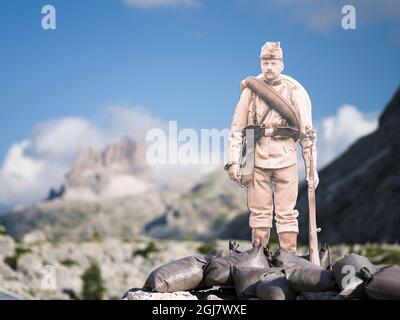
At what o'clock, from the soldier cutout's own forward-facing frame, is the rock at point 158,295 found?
The rock is roughly at 1 o'clock from the soldier cutout.

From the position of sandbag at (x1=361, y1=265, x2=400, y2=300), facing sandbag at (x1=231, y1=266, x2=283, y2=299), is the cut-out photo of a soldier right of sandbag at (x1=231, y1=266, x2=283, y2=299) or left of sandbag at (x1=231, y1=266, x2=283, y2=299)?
right

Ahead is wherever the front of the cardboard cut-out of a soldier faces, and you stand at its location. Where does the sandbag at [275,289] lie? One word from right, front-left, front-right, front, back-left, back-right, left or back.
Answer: front

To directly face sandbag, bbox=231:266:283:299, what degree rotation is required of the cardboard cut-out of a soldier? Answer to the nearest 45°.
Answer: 0° — it already faces it

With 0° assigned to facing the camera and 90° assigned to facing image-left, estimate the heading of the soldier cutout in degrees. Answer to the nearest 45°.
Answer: approximately 0°

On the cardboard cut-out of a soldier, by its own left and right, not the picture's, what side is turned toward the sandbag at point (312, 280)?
front
